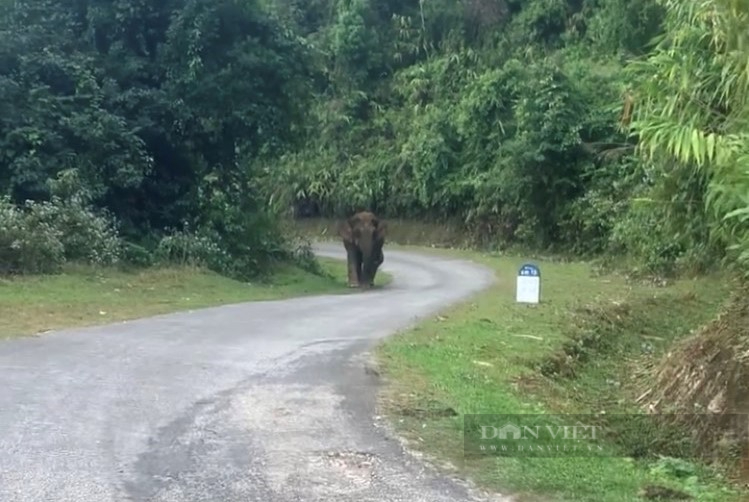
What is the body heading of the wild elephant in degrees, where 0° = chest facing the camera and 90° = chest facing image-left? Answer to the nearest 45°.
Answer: approximately 0°

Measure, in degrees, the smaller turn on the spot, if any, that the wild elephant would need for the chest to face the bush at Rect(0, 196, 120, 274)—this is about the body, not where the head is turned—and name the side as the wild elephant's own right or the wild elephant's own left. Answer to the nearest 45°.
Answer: approximately 45° to the wild elephant's own right

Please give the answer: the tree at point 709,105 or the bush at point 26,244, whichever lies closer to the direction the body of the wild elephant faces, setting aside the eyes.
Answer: the tree

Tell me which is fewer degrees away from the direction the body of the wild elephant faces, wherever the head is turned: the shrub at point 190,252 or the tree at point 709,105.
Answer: the tree

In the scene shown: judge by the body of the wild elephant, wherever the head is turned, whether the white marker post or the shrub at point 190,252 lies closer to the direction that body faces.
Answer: the white marker post

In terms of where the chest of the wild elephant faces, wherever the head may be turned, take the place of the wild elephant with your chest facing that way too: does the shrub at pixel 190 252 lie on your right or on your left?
on your right

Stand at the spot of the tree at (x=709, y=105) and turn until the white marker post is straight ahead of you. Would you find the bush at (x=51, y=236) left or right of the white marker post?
left

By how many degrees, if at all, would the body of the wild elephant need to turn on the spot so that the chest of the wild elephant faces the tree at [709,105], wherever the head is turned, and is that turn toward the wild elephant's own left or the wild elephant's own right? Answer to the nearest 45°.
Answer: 0° — it already faces it

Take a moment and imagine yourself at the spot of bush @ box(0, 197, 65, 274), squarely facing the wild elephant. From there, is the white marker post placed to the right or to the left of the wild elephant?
right
